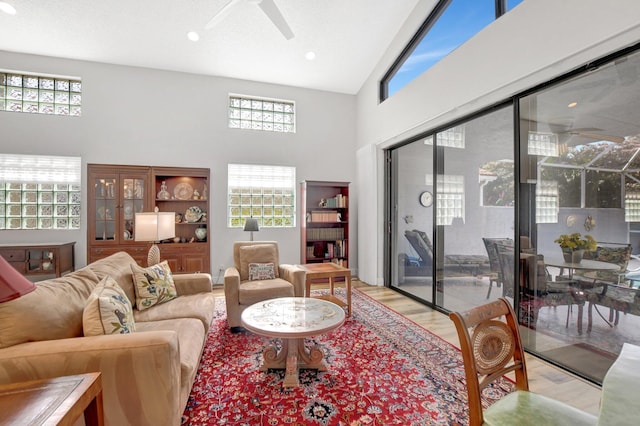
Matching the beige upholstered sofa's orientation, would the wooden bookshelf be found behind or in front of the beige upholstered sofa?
in front

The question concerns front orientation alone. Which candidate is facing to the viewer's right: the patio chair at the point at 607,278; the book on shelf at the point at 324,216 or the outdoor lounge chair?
the outdoor lounge chair

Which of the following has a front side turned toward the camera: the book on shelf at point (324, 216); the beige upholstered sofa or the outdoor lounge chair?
the book on shelf

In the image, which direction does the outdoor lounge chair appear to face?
to the viewer's right

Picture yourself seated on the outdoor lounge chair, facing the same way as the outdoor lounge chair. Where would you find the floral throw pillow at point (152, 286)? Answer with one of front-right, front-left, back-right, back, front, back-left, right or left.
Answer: back-right

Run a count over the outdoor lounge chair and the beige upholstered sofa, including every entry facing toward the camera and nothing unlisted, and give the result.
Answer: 0

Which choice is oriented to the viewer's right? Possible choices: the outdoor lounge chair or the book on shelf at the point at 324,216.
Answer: the outdoor lounge chair

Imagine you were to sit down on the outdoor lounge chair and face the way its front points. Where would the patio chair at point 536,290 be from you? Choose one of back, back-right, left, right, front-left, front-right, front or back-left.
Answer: front-right

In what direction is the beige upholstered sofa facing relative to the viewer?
to the viewer's right

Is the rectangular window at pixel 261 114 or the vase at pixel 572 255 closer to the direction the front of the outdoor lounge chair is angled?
the vase

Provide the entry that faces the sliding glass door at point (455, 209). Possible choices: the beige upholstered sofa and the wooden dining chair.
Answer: the beige upholstered sofa

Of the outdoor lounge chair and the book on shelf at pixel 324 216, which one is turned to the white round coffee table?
the book on shelf

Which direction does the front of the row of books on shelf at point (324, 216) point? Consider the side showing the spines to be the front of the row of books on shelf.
toward the camera

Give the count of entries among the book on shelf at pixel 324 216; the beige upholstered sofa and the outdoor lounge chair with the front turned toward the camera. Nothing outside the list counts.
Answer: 1
